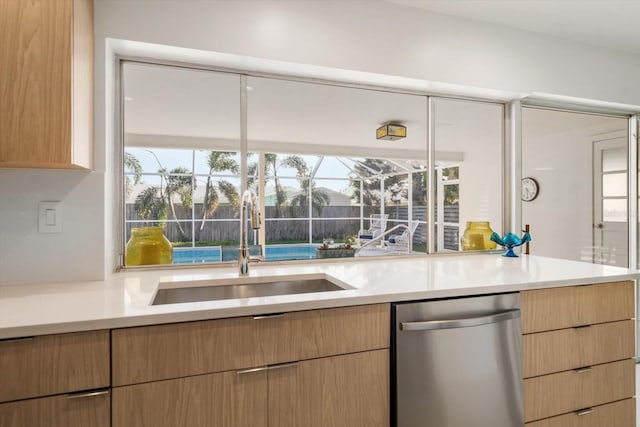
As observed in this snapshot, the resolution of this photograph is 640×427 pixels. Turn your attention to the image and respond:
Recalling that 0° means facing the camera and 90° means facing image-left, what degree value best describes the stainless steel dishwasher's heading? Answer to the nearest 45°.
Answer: approximately 315°

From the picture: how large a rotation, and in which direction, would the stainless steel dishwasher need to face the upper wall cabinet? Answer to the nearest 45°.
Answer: approximately 90° to its right

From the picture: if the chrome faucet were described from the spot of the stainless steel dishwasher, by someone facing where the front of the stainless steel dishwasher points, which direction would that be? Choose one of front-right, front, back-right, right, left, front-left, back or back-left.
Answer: back-right

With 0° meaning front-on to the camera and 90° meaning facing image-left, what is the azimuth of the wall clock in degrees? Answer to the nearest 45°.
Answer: approximately 45°
